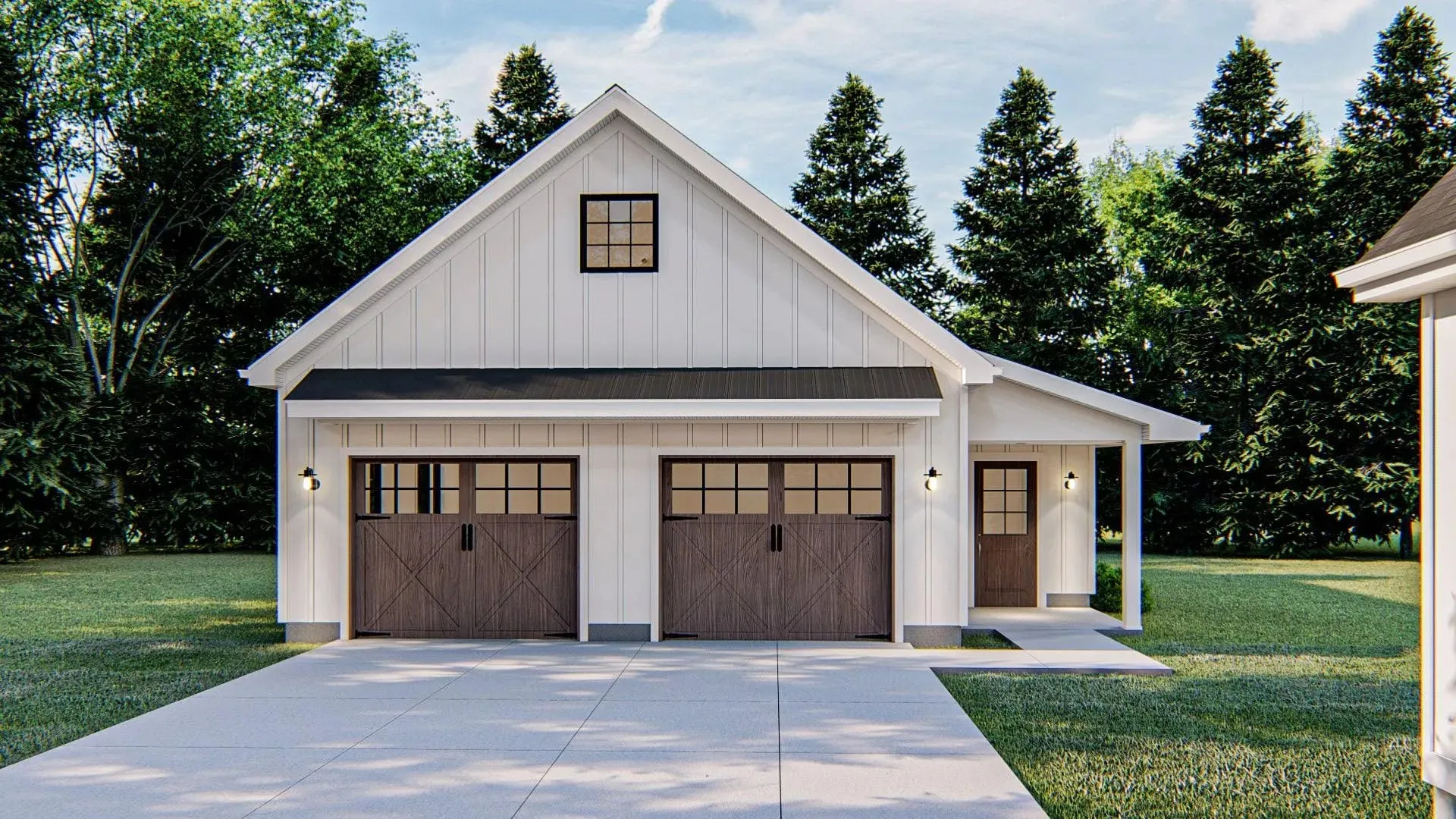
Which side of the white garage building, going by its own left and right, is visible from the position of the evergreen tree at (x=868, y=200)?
back

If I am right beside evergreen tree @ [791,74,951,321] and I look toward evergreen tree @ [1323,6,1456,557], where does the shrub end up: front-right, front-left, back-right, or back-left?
front-right

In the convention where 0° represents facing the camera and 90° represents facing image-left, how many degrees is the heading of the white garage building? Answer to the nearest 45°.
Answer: approximately 0°

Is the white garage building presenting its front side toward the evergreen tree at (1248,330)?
no

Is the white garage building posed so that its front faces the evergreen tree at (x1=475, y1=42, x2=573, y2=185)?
no

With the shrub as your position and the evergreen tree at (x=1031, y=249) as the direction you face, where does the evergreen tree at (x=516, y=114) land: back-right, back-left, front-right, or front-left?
front-left

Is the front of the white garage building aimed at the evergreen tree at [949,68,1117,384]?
no

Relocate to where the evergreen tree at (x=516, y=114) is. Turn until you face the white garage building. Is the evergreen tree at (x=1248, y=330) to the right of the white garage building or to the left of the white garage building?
left
